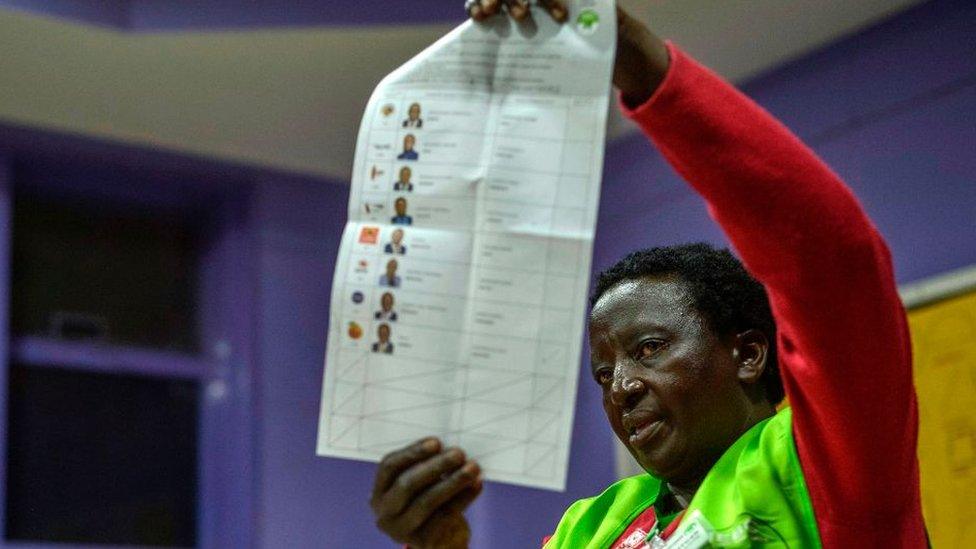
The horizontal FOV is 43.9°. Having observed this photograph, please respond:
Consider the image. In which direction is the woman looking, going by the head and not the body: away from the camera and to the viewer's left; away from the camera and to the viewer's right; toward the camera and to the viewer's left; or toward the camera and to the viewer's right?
toward the camera and to the viewer's left

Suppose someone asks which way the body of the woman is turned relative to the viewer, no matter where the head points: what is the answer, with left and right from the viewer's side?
facing the viewer and to the left of the viewer

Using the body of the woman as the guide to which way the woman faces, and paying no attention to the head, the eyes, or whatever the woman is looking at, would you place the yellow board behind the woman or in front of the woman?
behind
